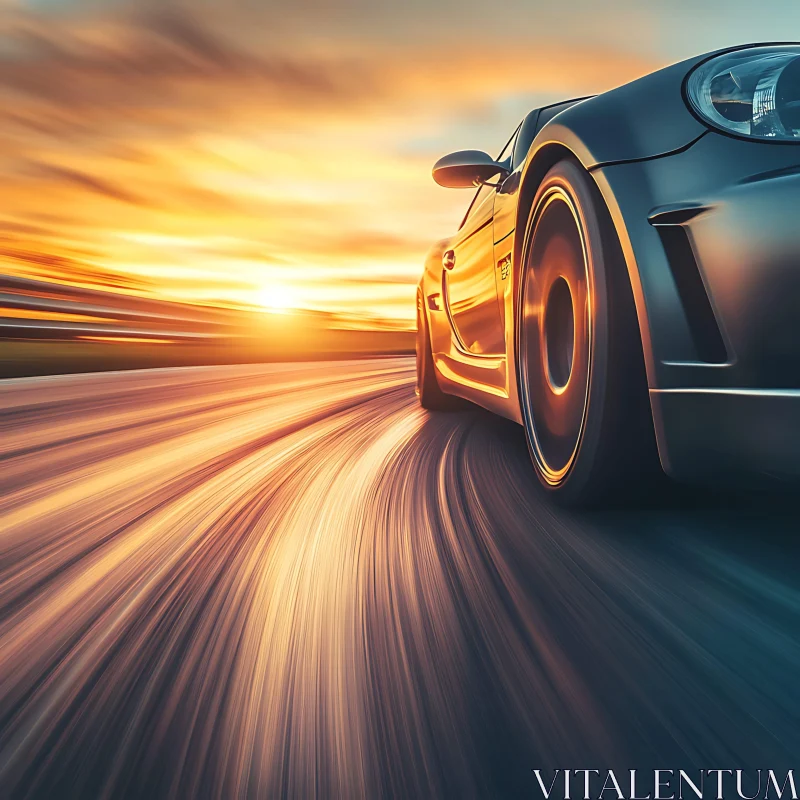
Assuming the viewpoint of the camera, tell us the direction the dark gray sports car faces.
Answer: facing the viewer and to the right of the viewer
